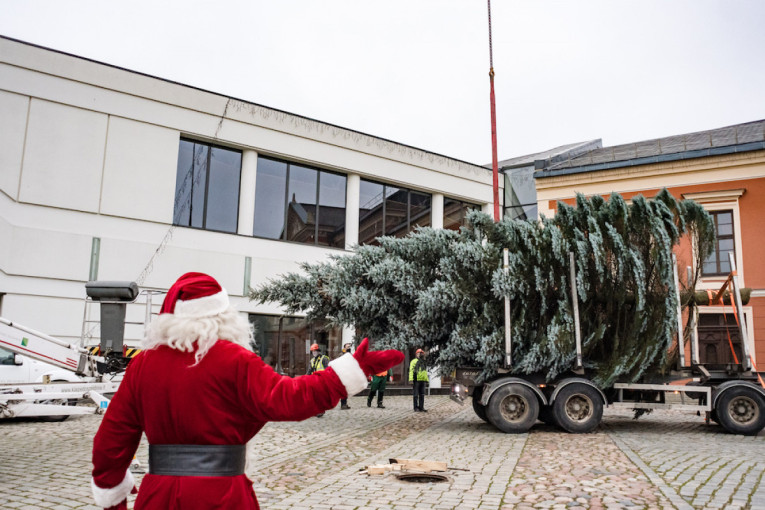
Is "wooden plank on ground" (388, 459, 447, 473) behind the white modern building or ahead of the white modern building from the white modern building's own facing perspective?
ahead

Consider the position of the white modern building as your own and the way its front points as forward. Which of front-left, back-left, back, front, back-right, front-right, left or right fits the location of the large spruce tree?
front

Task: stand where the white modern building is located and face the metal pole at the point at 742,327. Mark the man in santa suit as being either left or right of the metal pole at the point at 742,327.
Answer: right

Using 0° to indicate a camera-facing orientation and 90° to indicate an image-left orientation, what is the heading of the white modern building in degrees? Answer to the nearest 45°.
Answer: approximately 315°

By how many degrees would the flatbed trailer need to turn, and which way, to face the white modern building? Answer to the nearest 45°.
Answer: approximately 180°

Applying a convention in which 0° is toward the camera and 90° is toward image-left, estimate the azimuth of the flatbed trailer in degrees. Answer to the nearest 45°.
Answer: approximately 270°

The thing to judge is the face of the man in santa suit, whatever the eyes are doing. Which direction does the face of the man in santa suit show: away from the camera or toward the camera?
away from the camera
